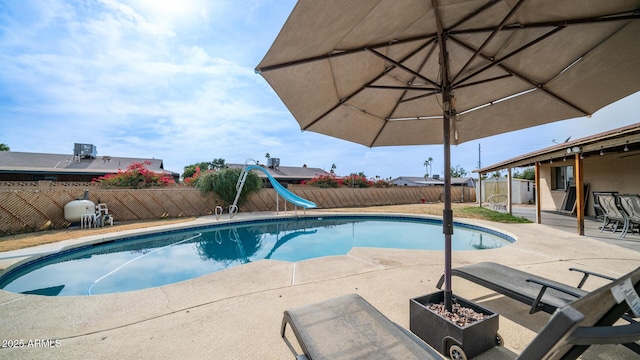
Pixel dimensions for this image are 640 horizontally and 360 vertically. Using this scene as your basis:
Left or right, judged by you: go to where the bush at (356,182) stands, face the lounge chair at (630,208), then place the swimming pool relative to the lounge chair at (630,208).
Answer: right

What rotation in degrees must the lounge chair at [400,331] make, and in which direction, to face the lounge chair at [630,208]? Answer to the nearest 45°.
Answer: approximately 90° to its right

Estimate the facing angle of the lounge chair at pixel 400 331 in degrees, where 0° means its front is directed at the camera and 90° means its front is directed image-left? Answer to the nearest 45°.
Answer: approximately 135°

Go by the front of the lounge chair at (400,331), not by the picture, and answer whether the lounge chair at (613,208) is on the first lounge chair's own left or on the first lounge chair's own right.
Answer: on the first lounge chair's own right

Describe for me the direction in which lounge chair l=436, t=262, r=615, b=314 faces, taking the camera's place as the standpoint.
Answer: facing away from the viewer and to the left of the viewer
